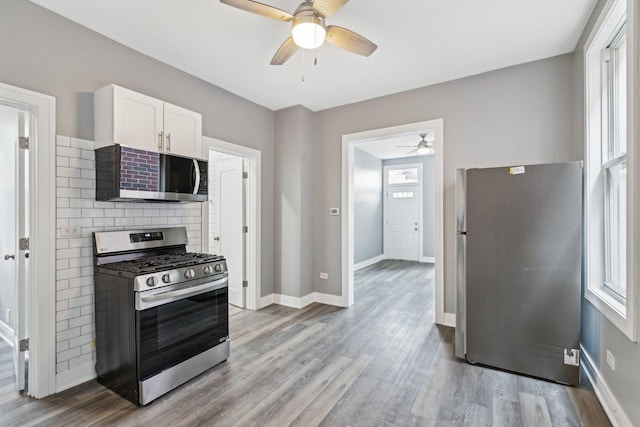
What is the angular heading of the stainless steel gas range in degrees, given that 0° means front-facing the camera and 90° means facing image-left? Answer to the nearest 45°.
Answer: approximately 315°

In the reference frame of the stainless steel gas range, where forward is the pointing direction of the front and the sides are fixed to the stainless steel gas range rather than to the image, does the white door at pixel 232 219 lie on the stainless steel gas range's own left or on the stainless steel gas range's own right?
on the stainless steel gas range's own left

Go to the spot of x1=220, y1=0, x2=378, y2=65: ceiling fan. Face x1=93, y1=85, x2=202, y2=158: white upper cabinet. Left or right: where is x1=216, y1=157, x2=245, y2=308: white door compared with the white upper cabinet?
right

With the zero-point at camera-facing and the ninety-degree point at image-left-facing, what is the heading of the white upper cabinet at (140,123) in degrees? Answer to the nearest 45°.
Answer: approximately 315°

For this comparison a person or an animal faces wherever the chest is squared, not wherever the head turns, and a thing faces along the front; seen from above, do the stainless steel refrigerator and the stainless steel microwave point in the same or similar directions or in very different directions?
very different directions

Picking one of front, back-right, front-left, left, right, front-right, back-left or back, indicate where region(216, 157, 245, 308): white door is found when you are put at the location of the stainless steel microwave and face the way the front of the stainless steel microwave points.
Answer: left

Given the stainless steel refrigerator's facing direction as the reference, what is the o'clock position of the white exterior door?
The white exterior door is roughly at 2 o'clock from the stainless steel refrigerator.

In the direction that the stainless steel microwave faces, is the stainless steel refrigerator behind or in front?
in front
